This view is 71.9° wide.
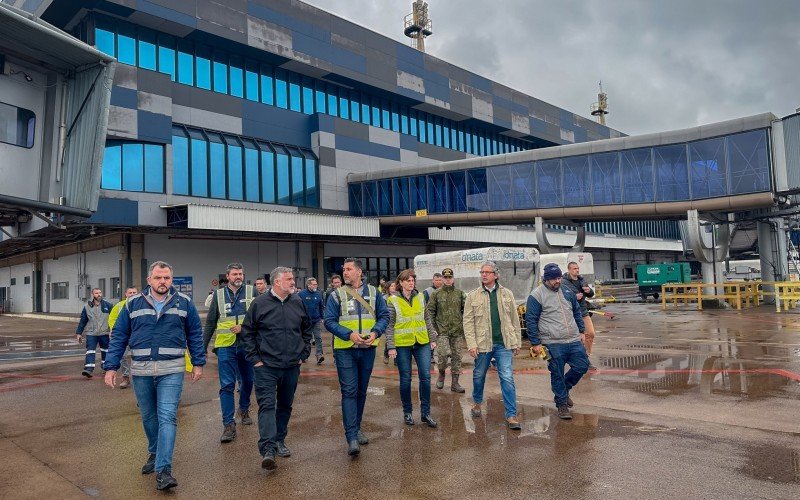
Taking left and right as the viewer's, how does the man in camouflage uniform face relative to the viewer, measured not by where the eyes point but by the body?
facing the viewer

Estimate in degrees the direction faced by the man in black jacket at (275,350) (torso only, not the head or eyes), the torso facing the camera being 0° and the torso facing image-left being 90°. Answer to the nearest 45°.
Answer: approximately 0°

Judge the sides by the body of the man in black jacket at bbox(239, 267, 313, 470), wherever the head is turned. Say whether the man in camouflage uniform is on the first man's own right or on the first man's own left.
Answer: on the first man's own left

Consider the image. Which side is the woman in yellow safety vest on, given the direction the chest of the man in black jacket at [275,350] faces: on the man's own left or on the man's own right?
on the man's own left

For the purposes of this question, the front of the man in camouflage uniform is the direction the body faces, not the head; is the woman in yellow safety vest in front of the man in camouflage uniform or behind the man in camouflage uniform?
in front

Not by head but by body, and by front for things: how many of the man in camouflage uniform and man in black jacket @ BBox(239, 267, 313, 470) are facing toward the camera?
2

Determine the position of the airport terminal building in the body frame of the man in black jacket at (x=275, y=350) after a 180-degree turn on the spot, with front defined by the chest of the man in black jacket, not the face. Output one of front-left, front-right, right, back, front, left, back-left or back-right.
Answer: front

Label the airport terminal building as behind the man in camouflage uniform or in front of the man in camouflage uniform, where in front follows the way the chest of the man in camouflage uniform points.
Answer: behind

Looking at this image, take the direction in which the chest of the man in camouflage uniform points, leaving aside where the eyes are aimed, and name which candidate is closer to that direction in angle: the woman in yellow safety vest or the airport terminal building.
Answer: the woman in yellow safety vest

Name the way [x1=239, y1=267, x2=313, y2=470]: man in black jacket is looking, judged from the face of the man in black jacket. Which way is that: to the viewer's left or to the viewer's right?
to the viewer's right
